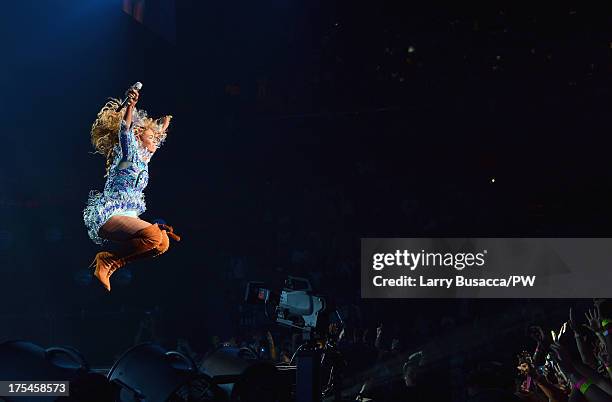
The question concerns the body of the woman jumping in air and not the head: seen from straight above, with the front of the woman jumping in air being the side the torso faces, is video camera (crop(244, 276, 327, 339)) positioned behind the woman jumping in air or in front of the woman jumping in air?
in front

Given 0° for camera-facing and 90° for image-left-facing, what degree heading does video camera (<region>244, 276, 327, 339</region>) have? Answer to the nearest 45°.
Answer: approximately 90°

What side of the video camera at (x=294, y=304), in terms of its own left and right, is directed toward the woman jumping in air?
front

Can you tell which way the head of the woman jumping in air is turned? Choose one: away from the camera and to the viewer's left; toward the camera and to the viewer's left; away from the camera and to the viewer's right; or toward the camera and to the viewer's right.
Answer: toward the camera and to the viewer's right

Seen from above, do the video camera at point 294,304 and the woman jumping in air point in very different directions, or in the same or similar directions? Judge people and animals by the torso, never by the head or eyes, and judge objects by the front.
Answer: very different directions
